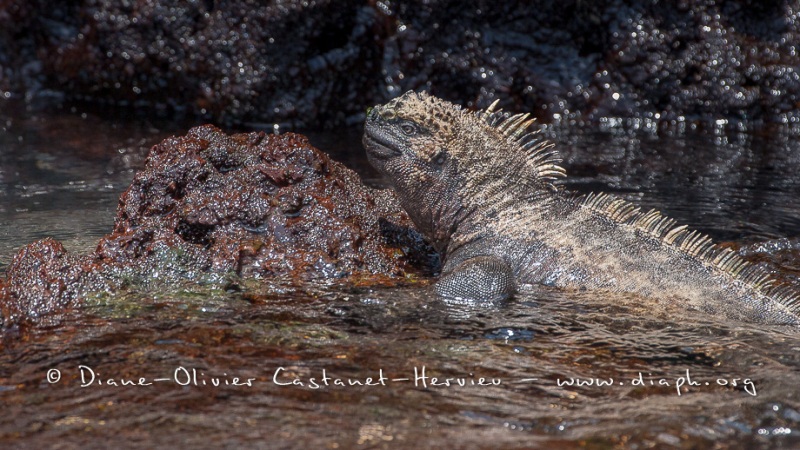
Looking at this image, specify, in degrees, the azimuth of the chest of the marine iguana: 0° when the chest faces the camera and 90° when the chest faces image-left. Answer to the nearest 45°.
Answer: approximately 90°

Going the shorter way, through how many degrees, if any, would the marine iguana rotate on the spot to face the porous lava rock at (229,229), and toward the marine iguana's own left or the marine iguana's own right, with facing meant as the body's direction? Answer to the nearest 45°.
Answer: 0° — it already faces it
